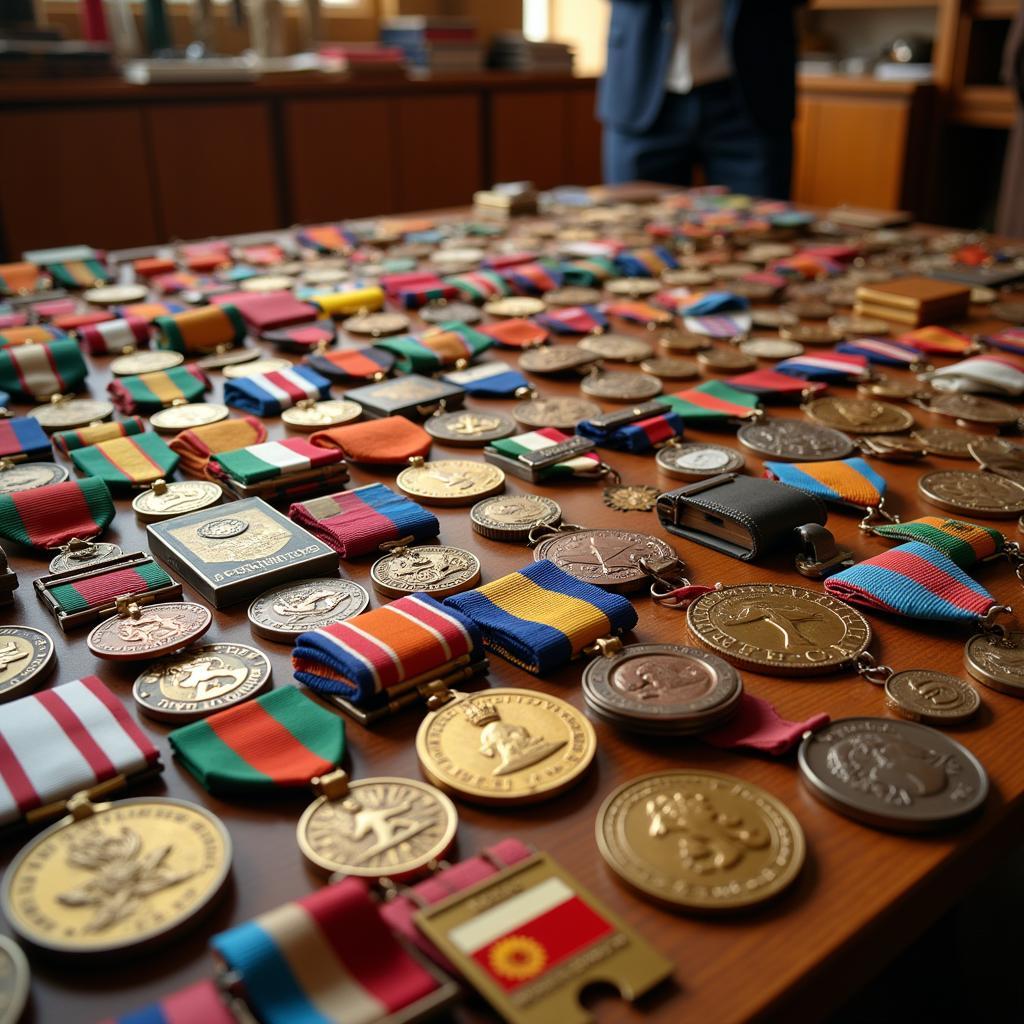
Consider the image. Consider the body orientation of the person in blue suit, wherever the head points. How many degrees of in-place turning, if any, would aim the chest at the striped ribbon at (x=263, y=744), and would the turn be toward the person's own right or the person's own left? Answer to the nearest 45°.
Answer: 0° — they already face it

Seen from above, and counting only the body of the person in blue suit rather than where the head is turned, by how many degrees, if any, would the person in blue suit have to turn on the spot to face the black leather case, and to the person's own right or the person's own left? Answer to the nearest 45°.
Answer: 0° — they already face it

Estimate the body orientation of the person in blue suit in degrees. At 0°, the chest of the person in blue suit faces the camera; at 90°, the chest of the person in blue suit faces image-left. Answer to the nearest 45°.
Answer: approximately 0°

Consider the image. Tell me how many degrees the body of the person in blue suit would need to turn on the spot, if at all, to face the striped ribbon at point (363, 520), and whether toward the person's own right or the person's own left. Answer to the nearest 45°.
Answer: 0° — they already face it

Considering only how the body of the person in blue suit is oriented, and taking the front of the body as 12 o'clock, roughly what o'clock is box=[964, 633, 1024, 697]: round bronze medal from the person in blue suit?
The round bronze medal is roughly at 12 o'clock from the person in blue suit.

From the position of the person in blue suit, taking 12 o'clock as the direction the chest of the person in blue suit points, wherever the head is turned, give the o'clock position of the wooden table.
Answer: The wooden table is roughly at 12 o'clock from the person in blue suit.

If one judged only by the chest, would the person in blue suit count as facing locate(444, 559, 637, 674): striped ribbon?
yes

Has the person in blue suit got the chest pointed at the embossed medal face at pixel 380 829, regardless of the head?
yes

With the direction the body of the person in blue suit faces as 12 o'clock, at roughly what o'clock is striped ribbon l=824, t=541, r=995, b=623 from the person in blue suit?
The striped ribbon is roughly at 12 o'clock from the person in blue suit.
